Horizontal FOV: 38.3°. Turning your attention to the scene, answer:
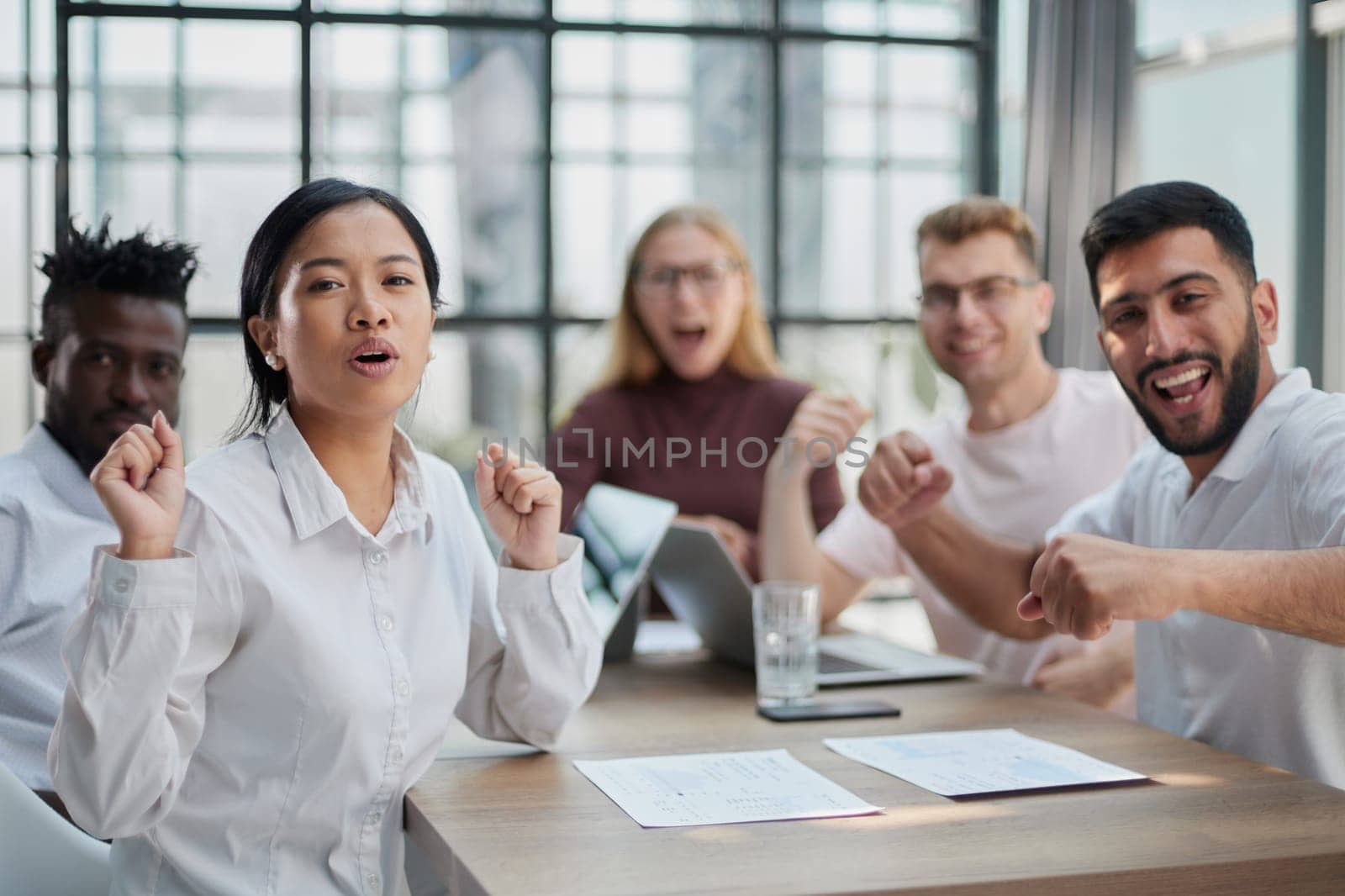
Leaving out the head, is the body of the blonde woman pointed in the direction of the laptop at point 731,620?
yes

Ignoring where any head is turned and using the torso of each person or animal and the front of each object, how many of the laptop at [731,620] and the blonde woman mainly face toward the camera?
1

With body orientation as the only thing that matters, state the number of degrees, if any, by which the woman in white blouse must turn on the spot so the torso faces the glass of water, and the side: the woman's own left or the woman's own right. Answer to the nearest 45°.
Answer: approximately 90° to the woman's own left

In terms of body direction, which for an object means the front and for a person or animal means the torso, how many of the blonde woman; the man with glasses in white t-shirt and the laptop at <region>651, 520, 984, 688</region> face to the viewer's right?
1

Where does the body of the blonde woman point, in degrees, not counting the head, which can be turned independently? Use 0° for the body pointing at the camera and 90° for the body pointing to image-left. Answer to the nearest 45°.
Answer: approximately 0°

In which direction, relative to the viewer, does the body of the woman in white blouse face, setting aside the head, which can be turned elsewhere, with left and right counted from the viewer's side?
facing the viewer and to the right of the viewer

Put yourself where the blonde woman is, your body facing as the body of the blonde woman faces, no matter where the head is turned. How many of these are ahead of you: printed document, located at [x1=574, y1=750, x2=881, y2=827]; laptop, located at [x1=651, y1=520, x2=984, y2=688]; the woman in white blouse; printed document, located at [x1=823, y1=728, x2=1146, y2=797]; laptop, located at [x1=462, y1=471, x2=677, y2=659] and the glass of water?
6

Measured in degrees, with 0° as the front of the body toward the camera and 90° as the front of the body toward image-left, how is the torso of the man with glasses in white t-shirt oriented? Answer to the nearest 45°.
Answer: approximately 45°

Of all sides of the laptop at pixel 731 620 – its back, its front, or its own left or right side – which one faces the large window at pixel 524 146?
left
